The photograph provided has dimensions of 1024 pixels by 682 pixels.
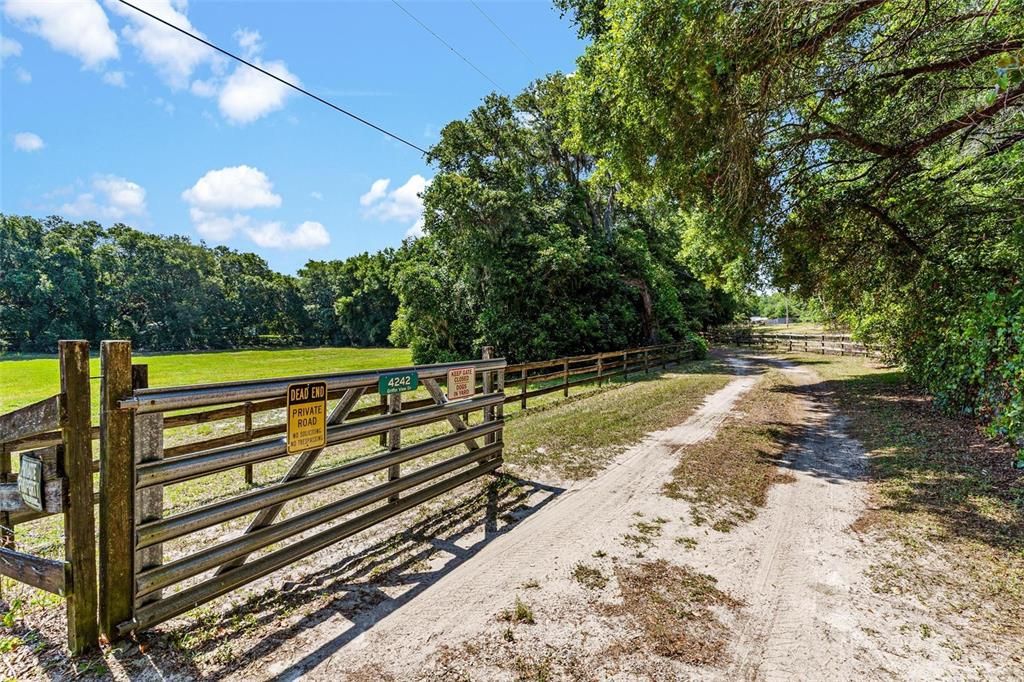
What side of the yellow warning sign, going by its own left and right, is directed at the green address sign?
left

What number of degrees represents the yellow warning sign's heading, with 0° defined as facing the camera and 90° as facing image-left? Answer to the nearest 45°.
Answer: approximately 315°

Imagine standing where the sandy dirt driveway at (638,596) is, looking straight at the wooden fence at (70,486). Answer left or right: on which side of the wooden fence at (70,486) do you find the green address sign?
right

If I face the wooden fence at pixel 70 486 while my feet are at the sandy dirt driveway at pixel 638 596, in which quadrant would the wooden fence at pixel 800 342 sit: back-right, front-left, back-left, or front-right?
back-right

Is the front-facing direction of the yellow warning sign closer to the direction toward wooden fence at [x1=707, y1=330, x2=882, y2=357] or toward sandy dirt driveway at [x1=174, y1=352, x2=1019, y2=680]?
the sandy dirt driveway

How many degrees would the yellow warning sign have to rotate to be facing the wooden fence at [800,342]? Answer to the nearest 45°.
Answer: approximately 90° to its left
